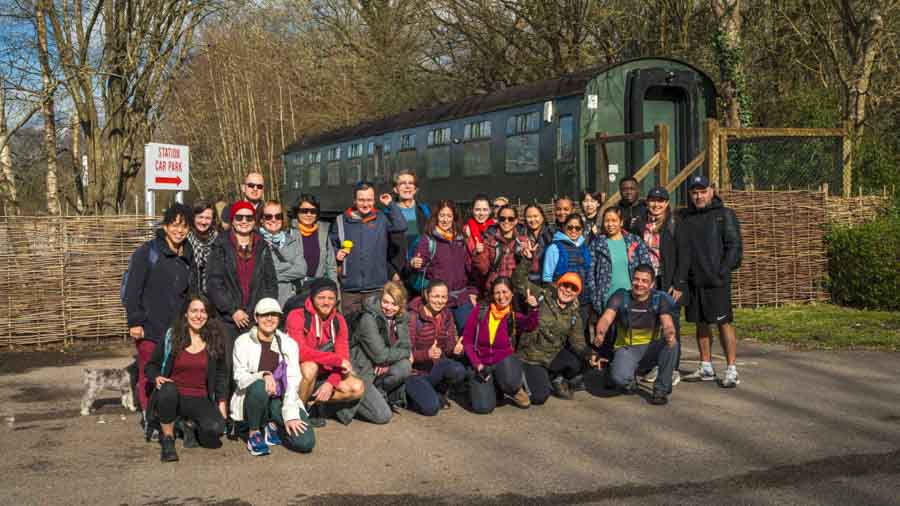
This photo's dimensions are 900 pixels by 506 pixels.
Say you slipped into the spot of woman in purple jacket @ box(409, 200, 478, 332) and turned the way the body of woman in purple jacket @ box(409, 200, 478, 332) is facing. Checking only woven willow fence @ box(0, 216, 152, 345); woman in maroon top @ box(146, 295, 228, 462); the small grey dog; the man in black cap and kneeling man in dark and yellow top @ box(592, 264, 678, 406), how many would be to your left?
2

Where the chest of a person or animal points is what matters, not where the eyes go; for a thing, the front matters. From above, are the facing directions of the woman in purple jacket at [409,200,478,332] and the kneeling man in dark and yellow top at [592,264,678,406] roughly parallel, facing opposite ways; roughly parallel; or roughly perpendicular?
roughly parallel

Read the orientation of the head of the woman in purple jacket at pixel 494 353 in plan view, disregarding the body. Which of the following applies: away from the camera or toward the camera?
toward the camera

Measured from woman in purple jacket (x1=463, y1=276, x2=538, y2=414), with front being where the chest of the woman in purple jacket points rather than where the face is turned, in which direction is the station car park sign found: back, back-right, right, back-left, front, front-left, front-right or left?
back-right

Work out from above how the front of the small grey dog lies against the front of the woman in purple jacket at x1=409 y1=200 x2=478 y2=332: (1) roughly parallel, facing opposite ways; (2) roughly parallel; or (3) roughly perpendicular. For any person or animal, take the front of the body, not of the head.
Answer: roughly perpendicular

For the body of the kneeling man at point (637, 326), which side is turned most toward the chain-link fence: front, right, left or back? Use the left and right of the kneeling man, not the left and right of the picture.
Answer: back

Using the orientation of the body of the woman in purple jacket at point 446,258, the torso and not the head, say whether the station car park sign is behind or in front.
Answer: behind

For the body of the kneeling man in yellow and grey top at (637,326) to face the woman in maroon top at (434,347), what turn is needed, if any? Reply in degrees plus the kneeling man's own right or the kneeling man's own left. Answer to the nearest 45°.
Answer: approximately 90° to the kneeling man's own right

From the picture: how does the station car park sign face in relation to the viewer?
toward the camera

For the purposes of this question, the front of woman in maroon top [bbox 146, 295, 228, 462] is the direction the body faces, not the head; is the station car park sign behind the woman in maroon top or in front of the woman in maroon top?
behind

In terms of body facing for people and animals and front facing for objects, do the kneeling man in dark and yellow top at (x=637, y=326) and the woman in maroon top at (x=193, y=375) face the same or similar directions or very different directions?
same or similar directions

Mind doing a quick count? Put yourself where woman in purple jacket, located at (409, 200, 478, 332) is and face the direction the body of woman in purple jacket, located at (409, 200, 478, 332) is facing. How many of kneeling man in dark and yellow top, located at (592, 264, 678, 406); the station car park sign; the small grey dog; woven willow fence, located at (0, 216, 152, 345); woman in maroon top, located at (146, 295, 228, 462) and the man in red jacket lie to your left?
1

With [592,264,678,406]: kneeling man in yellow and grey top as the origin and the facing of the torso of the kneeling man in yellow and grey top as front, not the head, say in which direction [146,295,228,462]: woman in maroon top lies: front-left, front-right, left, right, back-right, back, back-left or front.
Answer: front-right

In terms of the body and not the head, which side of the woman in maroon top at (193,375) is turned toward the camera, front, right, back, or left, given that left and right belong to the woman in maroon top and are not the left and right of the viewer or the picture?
front

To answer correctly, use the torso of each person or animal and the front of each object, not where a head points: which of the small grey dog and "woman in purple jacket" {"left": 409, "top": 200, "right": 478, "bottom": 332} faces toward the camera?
the woman in purple jacket

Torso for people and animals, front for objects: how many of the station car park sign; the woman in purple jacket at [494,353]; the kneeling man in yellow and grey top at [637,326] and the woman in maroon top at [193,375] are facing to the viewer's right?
0
